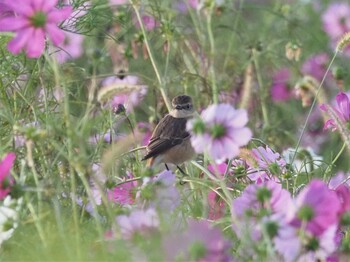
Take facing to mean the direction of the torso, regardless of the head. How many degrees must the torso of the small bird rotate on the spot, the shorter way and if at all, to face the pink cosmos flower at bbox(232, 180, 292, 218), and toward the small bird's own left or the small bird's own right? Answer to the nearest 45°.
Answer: approximately 90° to the small bird's own right

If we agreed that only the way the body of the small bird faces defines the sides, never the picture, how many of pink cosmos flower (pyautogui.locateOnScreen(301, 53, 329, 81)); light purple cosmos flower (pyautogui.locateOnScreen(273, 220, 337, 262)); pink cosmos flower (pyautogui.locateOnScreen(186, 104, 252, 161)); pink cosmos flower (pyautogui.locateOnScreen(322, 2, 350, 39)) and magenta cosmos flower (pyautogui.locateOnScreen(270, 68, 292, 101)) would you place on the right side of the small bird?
2

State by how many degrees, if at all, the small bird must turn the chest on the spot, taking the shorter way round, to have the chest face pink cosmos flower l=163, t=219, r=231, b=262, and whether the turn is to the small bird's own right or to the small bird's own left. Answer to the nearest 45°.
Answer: approximately 90° to the small bird's own right

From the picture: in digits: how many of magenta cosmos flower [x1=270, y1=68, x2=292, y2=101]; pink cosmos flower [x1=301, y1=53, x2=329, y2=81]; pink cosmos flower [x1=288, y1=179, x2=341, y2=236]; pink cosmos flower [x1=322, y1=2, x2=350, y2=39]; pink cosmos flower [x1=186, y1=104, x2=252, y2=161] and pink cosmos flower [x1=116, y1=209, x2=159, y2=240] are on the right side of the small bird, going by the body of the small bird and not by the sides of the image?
3

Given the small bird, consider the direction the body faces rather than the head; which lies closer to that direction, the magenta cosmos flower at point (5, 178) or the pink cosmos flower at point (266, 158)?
the pink cosmos flower

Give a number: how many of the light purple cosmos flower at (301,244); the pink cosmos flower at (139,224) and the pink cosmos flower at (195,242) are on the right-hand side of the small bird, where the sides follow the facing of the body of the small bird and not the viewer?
3

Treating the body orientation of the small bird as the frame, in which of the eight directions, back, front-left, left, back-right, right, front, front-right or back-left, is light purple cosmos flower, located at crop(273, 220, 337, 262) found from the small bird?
right

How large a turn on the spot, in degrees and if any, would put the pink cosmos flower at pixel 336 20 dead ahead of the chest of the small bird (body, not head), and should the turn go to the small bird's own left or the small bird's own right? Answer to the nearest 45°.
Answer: approximately 45° to the small bird's own left

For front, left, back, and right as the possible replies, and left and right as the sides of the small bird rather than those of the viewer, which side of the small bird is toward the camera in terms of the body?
right

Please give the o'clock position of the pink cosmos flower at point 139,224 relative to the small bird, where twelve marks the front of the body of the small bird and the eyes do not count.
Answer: The pink cosmos flower is roughly at 3 o'clock from the small bird.

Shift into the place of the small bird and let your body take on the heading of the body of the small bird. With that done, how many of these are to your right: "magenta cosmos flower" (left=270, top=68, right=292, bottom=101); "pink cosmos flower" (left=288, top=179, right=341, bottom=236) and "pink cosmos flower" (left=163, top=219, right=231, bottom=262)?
2

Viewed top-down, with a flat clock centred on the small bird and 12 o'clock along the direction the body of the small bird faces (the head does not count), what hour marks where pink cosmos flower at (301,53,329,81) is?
The pink cosmos flower is roughly at 10 o'clock from the small bird.

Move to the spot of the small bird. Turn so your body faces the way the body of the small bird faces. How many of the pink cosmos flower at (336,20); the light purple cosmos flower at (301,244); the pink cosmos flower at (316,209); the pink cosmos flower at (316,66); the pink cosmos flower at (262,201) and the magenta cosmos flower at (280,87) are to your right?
3
